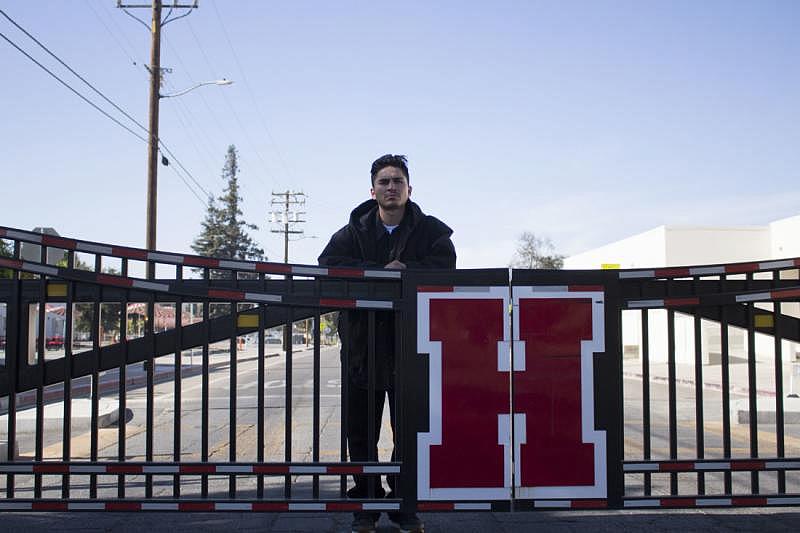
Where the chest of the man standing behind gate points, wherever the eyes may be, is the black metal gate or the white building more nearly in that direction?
the black metal gate

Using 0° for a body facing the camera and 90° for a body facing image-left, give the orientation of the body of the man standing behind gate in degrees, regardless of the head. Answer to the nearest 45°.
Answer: approximately 0°

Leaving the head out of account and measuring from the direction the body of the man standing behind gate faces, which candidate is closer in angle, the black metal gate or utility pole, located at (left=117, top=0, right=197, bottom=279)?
the black metal gate

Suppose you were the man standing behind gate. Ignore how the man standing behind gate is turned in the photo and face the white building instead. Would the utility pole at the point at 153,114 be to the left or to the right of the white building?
left

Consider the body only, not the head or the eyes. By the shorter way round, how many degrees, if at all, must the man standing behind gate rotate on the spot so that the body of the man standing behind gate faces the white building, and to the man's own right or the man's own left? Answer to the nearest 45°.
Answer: approximately 135° to the man's own left

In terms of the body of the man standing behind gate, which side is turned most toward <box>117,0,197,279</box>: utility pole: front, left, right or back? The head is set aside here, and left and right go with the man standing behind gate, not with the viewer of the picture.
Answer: back
